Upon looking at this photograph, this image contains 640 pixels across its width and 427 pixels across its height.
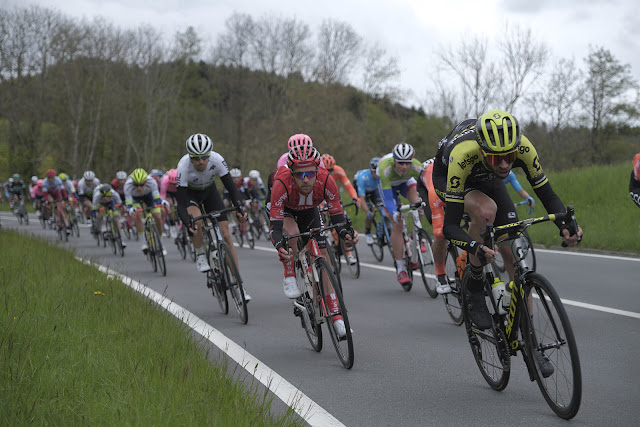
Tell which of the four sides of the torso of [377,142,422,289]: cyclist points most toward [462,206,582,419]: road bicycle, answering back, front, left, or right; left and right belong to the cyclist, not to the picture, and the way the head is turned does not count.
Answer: front

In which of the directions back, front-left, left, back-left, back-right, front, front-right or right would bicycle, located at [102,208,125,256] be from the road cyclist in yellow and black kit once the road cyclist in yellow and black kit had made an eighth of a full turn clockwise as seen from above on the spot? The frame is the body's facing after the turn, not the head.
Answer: back-right

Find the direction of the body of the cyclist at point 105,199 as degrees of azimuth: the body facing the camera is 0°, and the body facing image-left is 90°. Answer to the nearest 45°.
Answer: approximately 0°

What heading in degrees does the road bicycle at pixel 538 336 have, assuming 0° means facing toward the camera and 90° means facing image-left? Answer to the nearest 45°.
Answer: approximately 315°

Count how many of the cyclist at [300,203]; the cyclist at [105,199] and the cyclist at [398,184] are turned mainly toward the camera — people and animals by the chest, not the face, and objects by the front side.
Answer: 3

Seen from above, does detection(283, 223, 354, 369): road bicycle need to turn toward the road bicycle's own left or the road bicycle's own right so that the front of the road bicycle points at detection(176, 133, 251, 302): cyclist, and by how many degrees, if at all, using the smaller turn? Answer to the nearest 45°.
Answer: approximately 180°

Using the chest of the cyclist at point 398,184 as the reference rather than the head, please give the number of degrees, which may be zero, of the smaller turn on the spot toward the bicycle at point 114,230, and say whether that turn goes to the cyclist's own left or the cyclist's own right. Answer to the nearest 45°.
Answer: approximately 135° to the cyclist's own right

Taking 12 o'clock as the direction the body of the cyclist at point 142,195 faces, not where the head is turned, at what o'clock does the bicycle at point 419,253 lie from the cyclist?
The bicycle is roughly at 11 o'clock from the cyclist.

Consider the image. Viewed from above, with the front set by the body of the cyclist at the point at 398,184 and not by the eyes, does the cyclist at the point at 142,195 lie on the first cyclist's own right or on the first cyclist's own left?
on the first cyclist's own right

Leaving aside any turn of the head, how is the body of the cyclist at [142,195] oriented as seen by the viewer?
toward the camera

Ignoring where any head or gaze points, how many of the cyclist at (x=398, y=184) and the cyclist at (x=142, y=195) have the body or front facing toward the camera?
2

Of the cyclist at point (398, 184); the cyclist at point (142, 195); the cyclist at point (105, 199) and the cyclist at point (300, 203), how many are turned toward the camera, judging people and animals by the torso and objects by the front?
4

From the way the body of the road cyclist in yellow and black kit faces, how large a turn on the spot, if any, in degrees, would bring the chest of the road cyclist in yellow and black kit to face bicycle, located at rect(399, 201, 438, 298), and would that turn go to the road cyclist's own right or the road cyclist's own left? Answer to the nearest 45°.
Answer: approximately 135° to the road cyclist's own left

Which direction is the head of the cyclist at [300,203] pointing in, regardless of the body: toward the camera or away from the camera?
toward the camera

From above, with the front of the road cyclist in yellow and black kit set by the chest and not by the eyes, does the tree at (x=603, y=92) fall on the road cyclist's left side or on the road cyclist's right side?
on the road cyclist's left side

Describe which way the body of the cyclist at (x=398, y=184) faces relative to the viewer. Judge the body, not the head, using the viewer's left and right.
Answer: facing the viewer
